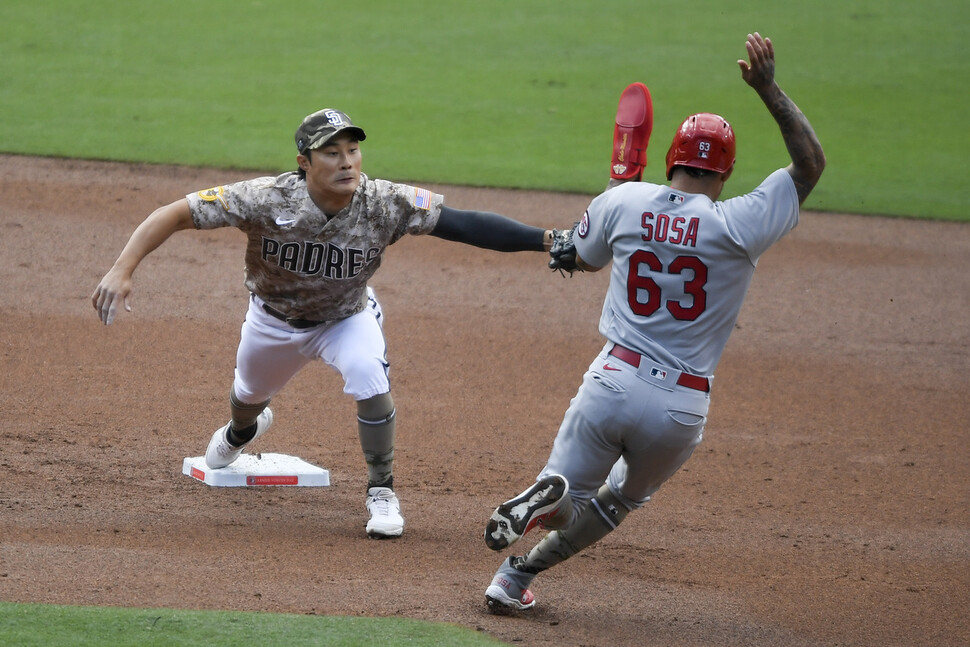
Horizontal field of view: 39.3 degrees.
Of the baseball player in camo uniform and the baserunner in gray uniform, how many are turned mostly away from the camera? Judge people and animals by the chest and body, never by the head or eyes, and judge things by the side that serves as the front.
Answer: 1

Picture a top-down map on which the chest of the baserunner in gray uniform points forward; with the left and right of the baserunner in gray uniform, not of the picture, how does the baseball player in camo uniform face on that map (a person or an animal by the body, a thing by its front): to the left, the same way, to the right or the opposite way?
the opposite way

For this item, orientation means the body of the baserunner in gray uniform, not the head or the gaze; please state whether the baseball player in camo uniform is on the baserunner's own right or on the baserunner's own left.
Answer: on the baserunner's own left

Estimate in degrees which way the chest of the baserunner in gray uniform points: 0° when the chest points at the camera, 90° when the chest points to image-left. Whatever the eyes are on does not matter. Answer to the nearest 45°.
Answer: approximately 180°

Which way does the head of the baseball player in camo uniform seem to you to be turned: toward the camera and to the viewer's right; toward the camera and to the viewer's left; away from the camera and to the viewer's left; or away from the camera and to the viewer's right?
toward the camera and to the viewer's right

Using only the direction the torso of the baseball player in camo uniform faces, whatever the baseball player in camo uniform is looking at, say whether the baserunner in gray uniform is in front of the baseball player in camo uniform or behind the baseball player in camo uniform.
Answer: in front

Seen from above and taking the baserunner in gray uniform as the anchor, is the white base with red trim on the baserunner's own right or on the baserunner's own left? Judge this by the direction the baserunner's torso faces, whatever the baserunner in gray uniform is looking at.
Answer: on the baserunner's own left

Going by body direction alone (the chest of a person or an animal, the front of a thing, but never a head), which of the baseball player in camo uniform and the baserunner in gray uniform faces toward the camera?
the baseball player in camo uniform

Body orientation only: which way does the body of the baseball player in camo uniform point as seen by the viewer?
toward the camera
